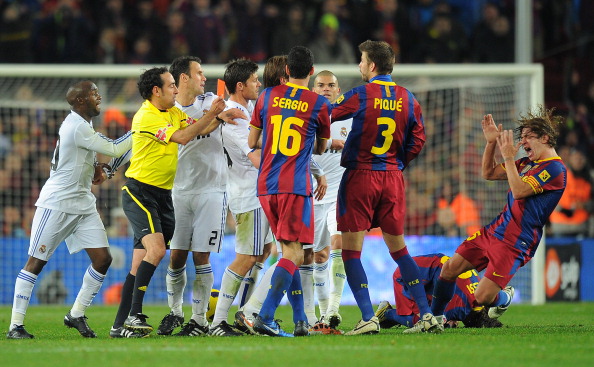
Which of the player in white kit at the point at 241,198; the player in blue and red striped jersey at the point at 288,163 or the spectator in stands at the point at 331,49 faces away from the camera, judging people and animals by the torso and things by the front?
the player in blue and red striped jersey

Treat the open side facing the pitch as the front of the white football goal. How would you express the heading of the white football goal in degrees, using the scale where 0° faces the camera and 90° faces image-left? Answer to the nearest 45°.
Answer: approximately 0°

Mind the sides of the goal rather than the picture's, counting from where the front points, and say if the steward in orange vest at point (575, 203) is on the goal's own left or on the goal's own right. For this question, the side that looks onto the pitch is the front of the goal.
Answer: on the goal's own left

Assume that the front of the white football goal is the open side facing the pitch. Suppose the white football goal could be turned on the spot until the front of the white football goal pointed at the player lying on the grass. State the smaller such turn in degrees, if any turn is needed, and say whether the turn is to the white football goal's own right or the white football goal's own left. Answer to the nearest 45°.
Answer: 0° — it already faces them

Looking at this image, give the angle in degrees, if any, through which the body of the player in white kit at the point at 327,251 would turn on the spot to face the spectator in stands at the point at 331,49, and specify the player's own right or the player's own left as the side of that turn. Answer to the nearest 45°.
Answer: approximately 180°

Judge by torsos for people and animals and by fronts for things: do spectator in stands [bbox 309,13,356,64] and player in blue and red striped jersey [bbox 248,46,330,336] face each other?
yes

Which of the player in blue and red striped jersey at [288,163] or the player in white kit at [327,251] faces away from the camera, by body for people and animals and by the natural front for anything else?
the player in blue and red striped jersey

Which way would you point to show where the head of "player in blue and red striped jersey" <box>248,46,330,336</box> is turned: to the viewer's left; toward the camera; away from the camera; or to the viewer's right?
away from the camera

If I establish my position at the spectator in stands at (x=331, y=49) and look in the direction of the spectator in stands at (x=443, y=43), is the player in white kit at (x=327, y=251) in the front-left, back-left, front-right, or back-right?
back-right

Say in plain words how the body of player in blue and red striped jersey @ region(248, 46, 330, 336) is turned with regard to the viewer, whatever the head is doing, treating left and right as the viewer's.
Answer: facing away from the viewer

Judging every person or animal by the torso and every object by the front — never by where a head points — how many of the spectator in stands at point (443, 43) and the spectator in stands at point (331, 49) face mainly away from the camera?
0

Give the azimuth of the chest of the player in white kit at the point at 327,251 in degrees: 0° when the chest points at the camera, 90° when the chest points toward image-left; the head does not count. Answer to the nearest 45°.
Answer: approximately 0°

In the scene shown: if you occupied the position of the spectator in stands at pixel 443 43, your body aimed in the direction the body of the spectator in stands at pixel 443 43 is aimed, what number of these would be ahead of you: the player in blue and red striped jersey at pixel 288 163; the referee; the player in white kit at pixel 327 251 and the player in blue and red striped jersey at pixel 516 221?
4

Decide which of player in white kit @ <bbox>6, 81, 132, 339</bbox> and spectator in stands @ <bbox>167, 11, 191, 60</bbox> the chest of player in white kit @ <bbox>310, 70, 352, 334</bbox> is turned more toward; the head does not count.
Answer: the player in white kit

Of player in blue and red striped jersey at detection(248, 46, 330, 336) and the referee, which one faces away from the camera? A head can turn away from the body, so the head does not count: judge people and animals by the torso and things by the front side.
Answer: the player in blue and red striped jersey

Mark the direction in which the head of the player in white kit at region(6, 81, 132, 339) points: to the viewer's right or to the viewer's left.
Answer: to the viewer's right
